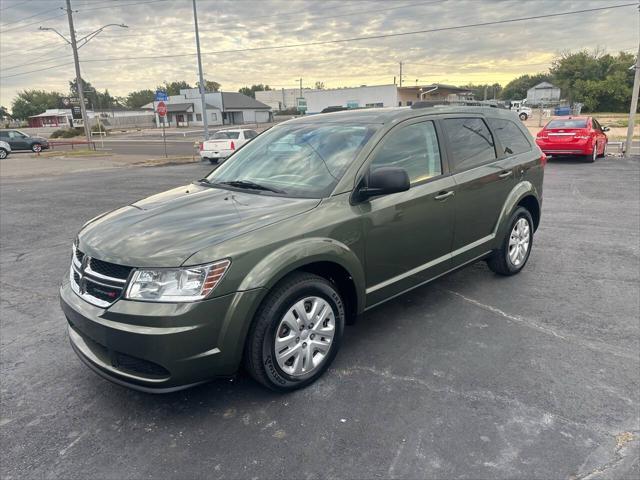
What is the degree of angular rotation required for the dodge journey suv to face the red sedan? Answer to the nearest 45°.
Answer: approximately 180°

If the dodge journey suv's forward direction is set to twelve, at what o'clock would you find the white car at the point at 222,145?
The white car is roughly at 4 o'clock from the dodge journey suv.

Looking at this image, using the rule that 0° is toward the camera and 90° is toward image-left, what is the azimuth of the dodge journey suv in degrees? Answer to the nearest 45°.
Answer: approximately 45°

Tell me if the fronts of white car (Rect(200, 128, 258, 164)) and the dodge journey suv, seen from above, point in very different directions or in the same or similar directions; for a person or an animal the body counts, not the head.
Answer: very different directions

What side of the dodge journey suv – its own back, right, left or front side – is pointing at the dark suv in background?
right

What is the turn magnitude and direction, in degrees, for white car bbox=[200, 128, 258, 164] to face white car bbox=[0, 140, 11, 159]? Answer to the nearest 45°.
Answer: approximately 90° to its left
